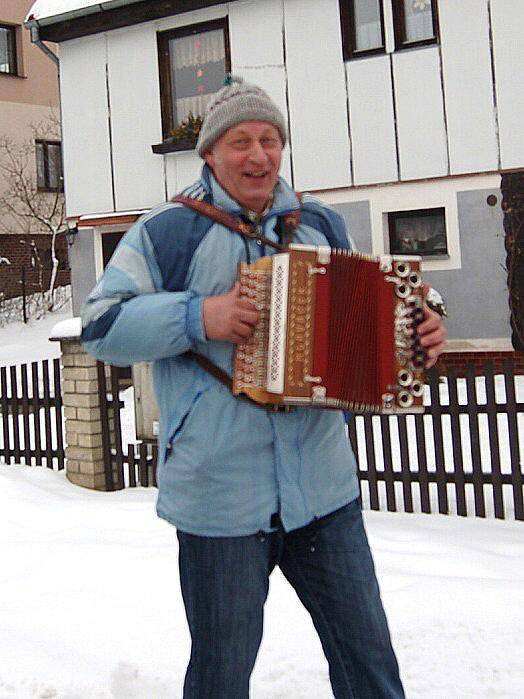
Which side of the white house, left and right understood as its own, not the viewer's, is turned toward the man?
front

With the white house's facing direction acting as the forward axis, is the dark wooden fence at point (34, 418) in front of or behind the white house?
in front

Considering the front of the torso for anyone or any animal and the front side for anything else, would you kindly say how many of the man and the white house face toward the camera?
2

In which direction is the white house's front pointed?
toward the camera

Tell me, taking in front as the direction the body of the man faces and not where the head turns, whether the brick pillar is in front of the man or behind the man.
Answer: behind

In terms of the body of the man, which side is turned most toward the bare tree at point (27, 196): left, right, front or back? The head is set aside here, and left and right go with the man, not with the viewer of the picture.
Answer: back

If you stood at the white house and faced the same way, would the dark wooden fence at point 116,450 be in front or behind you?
in front

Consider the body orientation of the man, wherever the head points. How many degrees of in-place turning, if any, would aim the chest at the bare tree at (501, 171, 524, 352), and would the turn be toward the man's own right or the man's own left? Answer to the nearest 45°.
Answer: approximately 180°

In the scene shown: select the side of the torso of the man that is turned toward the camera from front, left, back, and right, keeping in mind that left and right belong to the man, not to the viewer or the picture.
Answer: front

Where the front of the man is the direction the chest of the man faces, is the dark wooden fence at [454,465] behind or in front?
behind

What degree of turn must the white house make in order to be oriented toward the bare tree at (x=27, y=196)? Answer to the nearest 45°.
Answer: approximately 135° to its right
